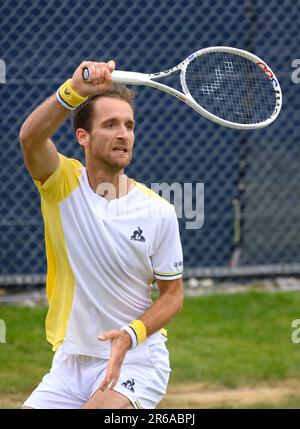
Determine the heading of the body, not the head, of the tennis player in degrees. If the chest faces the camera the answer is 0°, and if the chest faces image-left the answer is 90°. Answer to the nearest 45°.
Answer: approximately 315°
